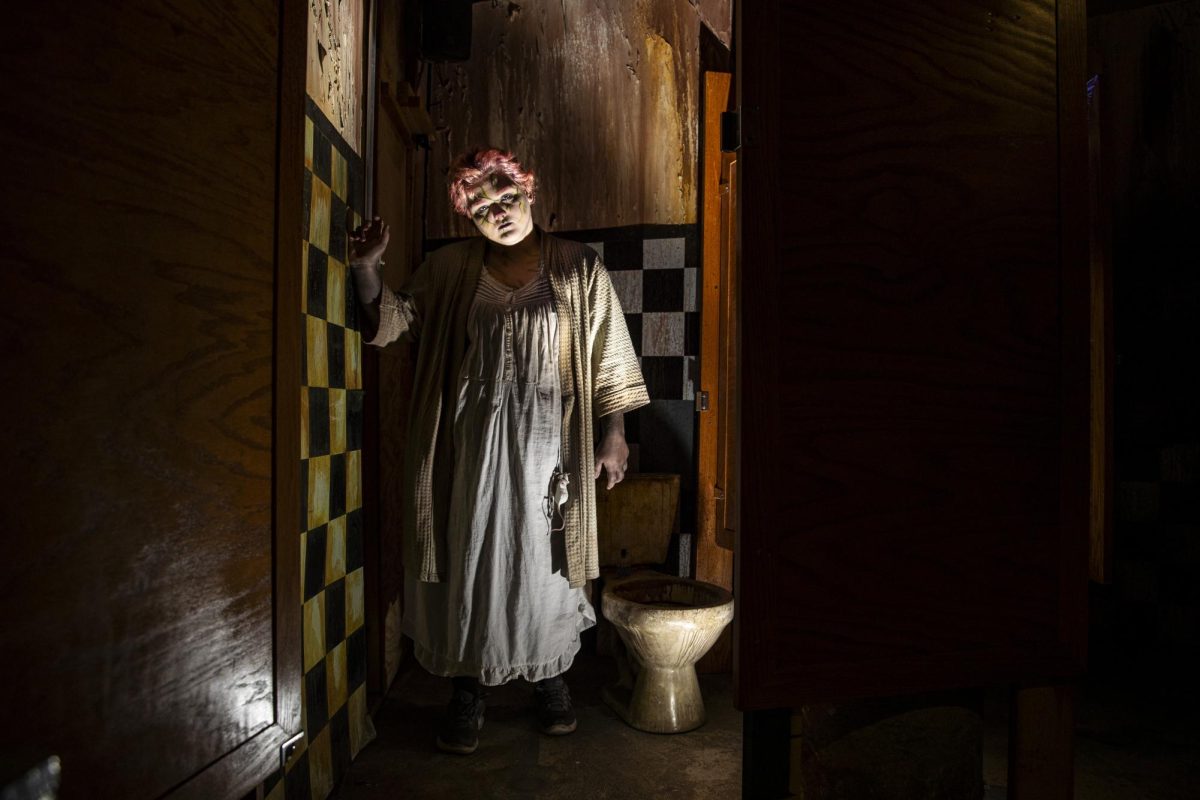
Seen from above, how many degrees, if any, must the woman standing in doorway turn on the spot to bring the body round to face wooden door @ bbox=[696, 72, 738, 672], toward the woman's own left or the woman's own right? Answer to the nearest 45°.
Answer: approximately 135° to the woman's own left

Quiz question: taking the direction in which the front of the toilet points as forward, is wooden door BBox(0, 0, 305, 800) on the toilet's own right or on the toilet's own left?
on the toilet's own right

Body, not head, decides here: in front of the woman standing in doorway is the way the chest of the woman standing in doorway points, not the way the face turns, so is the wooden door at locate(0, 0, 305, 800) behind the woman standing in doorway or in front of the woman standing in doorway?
in front

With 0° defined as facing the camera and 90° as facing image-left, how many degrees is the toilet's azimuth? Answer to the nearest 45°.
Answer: approximately 315°

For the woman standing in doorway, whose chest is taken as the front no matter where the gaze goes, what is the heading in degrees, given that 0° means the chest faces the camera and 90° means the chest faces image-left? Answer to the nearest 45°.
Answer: approximately 0°
